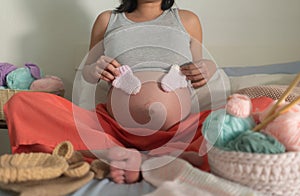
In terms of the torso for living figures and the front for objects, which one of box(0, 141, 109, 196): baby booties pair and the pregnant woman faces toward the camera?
the pregnant woman

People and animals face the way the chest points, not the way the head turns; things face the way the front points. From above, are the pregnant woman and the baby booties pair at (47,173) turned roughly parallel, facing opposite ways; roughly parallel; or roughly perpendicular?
roughly perpendicular

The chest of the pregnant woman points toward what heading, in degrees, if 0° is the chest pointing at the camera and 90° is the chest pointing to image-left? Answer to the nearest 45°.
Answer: approximately 0°

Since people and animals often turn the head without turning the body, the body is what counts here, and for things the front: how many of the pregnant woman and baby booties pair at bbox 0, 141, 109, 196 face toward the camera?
1

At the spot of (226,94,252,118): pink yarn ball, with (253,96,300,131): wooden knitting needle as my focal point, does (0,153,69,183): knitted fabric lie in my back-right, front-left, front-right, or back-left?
back-right
